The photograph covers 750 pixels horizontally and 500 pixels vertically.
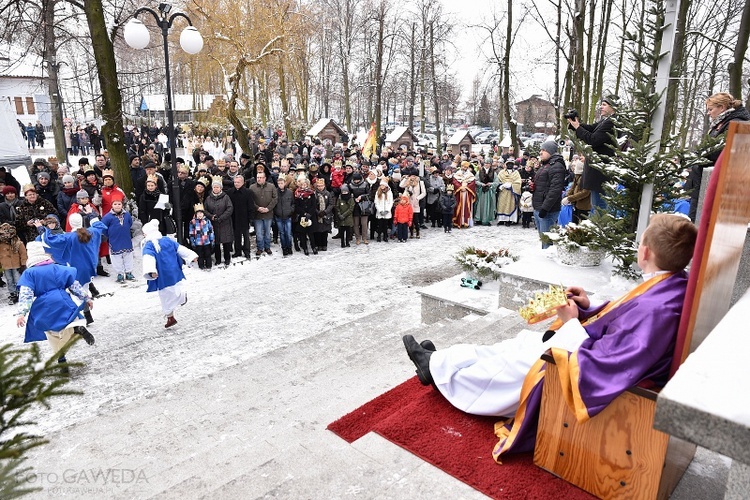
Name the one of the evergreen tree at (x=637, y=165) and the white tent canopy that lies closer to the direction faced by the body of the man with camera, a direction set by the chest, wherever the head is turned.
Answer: the white tent canopy

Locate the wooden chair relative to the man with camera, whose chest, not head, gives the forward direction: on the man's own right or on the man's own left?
on the man's own left

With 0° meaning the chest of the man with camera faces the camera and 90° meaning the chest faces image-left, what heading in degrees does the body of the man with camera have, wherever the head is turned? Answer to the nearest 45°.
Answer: approximately 90°

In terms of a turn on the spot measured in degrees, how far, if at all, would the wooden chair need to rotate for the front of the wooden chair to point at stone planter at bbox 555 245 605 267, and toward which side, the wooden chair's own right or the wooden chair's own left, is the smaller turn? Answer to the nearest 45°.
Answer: approximately 45° to the wooden chair's own right

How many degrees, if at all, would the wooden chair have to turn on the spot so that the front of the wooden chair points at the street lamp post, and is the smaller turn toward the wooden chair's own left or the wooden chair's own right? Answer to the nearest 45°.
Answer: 0° — it already faces it

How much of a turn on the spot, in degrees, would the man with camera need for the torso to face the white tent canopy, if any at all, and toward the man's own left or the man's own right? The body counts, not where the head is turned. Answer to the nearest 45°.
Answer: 0° — they already face it

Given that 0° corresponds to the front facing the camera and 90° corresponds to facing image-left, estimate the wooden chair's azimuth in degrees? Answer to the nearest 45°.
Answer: approximately 135°

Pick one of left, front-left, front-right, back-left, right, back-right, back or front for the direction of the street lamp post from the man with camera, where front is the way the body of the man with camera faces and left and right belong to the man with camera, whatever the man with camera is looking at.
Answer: front

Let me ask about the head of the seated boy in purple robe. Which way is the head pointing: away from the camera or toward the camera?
away from the camera

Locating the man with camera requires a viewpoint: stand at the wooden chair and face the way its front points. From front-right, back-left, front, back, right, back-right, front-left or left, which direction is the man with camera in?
front-right

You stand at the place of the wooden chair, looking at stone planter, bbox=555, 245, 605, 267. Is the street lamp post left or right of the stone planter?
left

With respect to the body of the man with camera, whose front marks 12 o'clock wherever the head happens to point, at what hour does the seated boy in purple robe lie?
The seated boy in purple robe is roughly at 9 o'clock from the man with camera.
